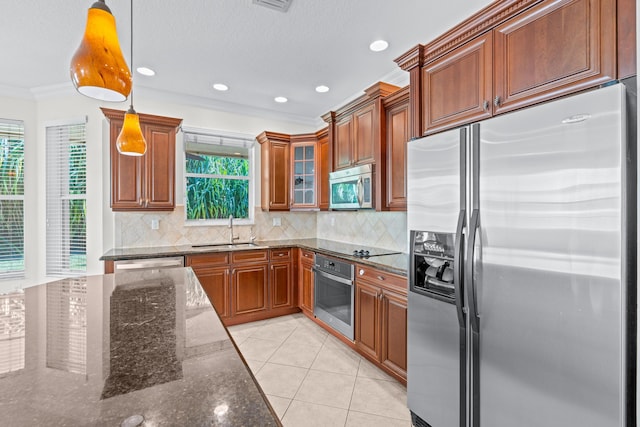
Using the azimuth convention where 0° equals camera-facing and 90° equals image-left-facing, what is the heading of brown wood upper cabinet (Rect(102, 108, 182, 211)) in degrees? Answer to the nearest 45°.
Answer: approximately 0°

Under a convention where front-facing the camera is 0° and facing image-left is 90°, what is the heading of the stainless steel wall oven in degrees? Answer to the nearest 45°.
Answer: approximately 45°

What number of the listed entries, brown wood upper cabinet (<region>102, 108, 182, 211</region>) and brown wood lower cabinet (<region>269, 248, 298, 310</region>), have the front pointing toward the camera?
2

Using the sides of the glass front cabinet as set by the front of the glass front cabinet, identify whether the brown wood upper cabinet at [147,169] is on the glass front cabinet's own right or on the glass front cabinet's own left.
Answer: on the glass front cabinet's own right

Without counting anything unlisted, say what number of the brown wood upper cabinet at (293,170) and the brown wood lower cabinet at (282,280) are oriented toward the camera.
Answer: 2

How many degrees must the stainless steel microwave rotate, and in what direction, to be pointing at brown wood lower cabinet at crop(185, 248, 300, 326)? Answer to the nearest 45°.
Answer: approximately 45° to its right

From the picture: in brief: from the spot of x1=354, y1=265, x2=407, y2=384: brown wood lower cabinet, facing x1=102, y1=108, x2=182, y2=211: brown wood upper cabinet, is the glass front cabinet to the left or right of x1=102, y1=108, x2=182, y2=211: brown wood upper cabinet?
right
